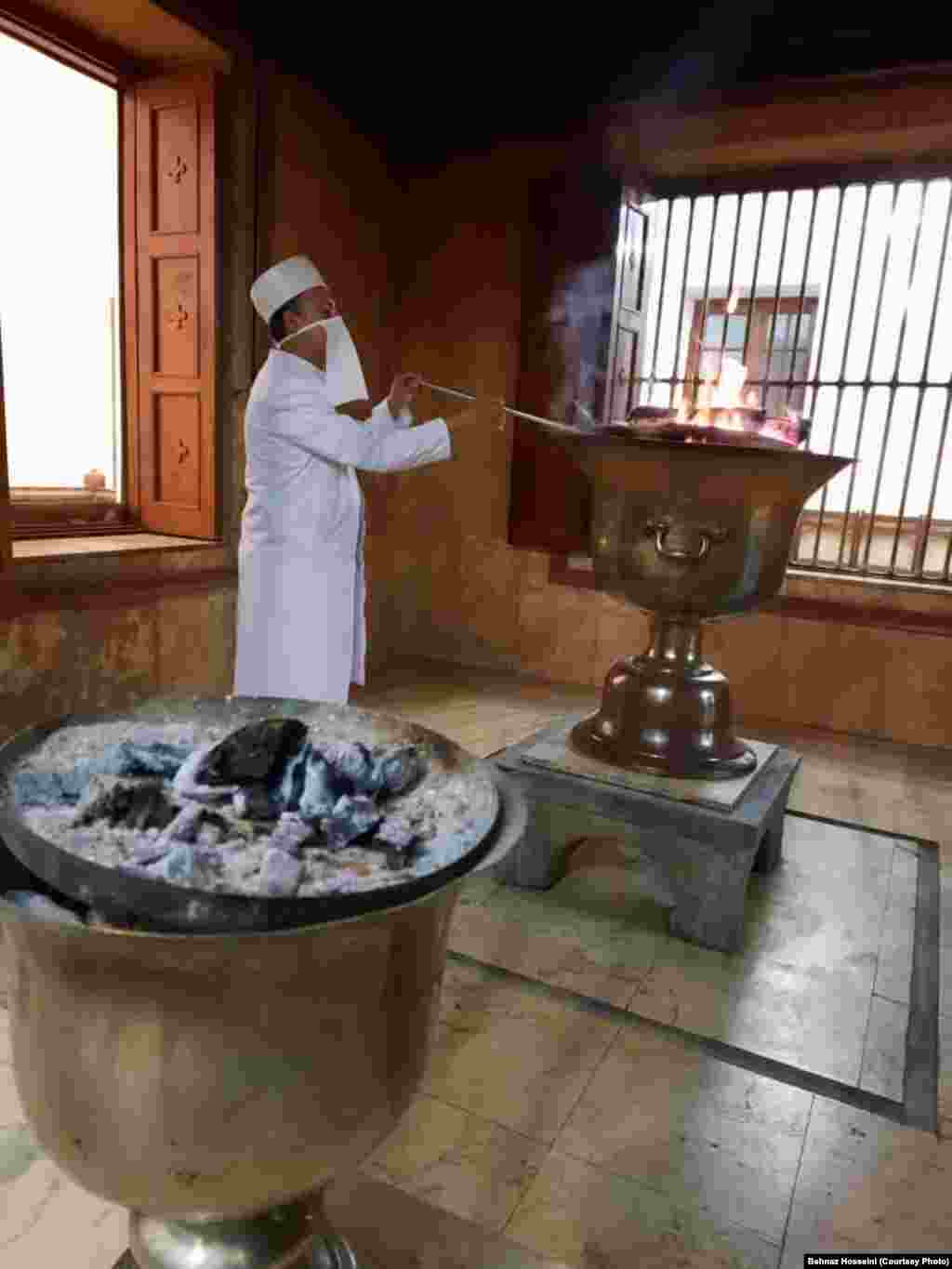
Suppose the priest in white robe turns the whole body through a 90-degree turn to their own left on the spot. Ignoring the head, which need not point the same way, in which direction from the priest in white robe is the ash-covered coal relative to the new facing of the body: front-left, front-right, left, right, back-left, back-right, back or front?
back

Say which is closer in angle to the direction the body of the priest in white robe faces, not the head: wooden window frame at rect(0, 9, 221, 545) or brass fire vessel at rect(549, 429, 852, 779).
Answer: the brass fire vessel

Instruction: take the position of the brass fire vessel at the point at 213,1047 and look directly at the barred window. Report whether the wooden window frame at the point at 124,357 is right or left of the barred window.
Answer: left

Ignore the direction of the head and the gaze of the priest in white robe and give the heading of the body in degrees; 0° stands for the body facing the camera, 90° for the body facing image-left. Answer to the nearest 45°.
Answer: approximately 270°

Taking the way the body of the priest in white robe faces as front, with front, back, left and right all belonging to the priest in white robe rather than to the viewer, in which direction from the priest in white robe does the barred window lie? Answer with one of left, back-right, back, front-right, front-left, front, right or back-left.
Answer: front-left

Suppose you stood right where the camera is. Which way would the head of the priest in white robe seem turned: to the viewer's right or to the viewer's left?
to the viewer's right

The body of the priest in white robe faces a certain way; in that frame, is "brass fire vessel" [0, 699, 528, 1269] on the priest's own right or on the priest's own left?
on the priest's own right

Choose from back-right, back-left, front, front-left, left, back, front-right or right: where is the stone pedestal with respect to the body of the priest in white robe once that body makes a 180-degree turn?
back-left

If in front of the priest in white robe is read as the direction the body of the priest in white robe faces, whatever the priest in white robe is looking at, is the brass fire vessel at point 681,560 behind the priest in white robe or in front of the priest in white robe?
in front
